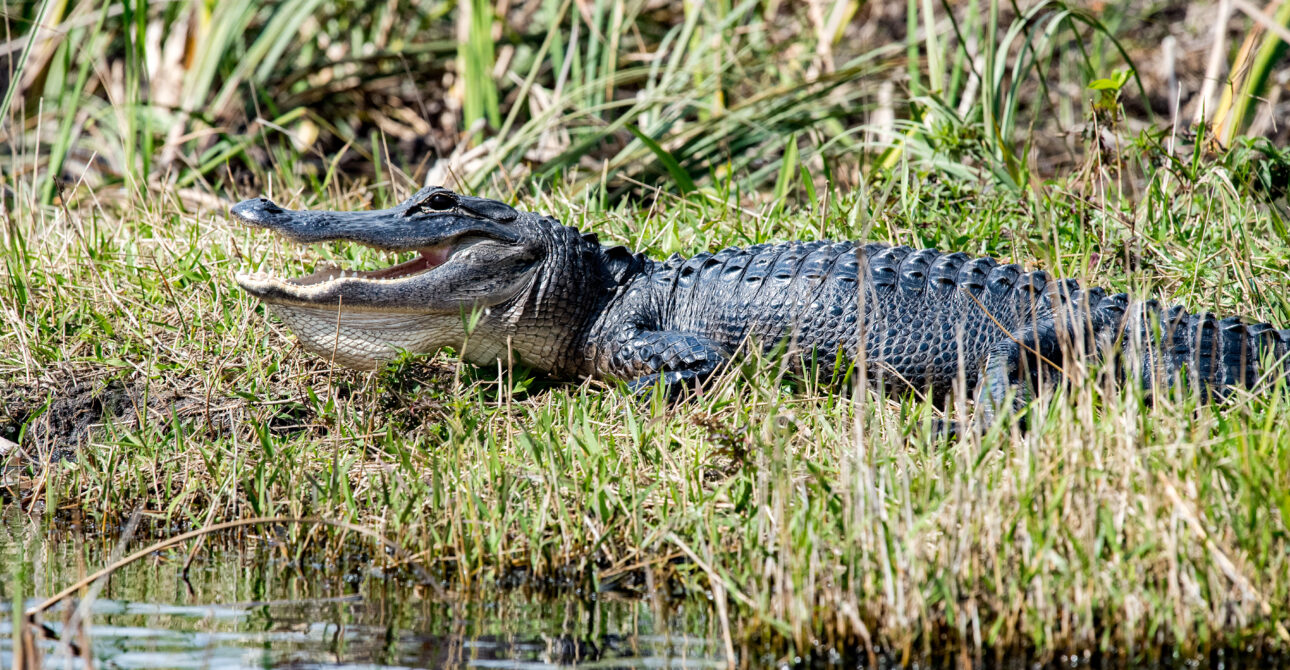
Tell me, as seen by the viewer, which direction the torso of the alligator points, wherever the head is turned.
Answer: to the viewer's left
